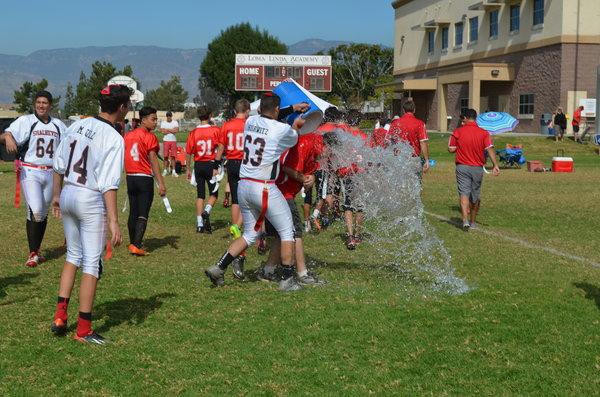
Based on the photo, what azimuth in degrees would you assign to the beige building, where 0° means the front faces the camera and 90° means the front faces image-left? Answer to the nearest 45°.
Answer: approximately 45°

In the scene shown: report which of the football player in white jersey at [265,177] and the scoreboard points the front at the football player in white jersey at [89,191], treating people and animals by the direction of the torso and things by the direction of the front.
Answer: the scoreboard

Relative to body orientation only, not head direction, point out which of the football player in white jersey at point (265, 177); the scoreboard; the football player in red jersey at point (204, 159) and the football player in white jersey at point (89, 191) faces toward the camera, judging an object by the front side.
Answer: the scoreboard

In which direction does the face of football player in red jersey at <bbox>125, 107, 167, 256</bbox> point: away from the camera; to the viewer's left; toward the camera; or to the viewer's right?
to the viewer's right

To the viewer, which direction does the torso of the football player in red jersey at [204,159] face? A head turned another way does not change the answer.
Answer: away from the camera

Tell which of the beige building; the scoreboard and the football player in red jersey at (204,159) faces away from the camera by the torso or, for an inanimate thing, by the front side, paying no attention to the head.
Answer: the football player in red jersey

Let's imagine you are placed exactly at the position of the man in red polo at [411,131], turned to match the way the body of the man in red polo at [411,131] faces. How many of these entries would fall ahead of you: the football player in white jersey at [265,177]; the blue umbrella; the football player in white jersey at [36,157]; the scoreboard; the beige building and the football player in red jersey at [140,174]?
3

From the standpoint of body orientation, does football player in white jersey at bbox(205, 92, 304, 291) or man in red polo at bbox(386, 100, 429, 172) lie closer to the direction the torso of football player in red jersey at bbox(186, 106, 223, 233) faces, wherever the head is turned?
the man in red polo

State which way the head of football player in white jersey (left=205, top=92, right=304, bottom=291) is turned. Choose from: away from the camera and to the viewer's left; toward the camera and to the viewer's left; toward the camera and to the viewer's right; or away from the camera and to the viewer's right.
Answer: away from the camera and to the viewer's right

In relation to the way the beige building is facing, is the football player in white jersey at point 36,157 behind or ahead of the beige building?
ahead

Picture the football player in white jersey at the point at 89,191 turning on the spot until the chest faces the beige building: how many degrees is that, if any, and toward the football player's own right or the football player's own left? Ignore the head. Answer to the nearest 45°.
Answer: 0° — they already face it
